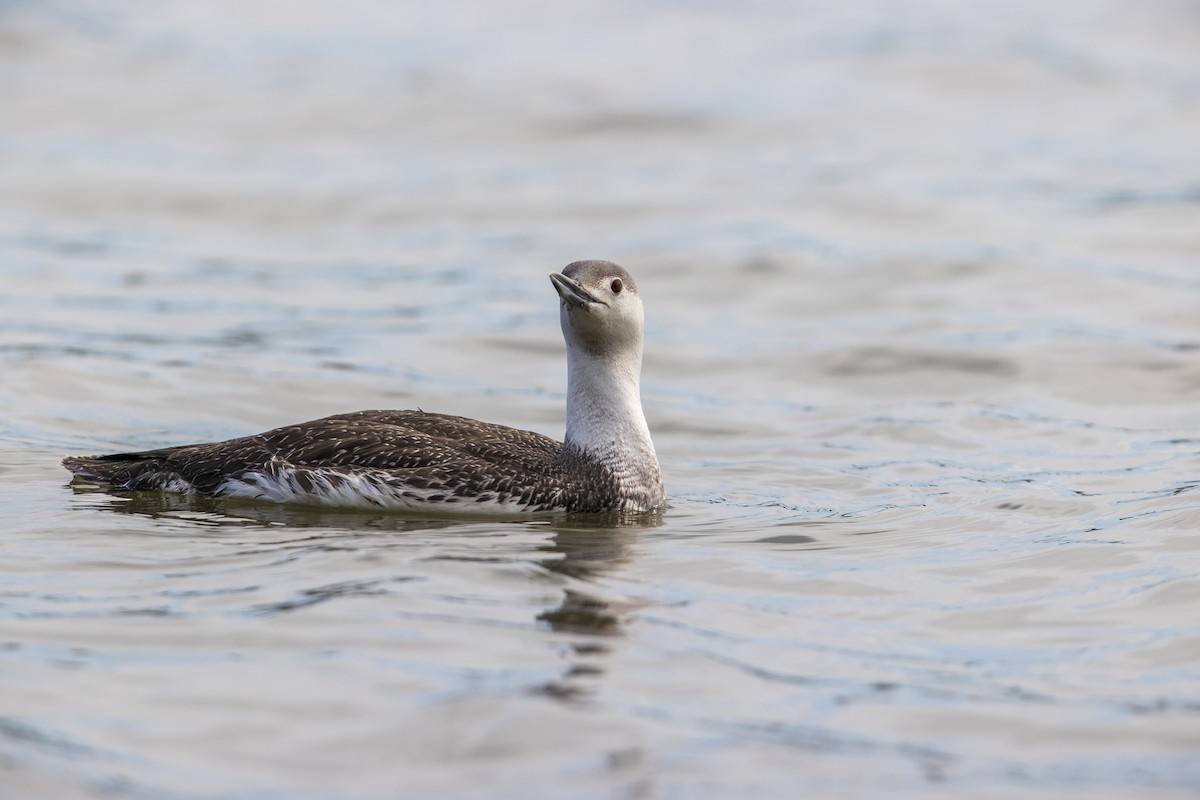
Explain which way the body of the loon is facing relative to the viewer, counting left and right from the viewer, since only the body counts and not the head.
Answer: facing to the right of the viewer
